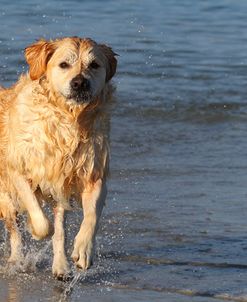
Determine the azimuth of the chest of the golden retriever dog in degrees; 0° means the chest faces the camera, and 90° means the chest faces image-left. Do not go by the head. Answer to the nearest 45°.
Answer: approximately 315°
